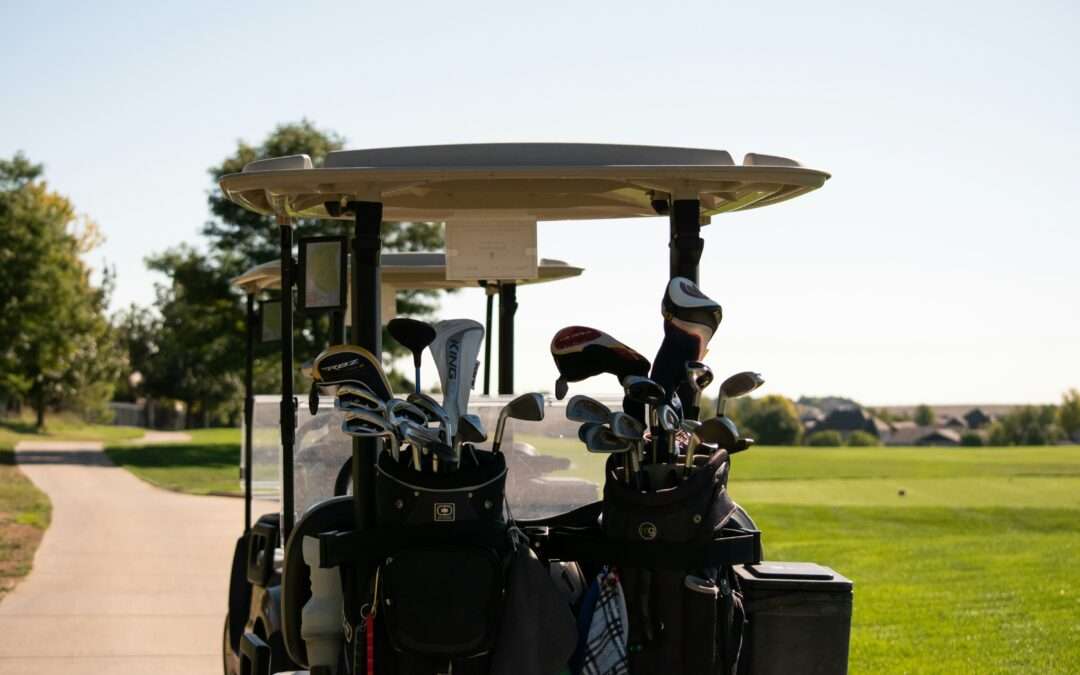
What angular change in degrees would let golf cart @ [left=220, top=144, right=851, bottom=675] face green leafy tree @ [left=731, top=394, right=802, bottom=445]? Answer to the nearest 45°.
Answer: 0° — it already faces it

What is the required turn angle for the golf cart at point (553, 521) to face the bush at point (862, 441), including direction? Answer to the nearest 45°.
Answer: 0° — it already faces it

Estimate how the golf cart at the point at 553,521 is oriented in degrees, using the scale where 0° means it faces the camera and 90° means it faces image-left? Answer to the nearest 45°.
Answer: approximately 180°

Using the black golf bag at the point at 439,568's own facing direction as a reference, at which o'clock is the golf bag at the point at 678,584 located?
The golf bag is roughly at 9 o'clock from the black golf bag.

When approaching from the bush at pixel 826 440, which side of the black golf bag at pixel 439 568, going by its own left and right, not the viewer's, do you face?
back

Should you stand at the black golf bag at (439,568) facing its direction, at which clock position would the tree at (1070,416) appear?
The tree is roughly at 7 o'clock from the black golf bag.

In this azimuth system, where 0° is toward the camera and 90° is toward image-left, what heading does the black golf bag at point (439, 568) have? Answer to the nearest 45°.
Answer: approximately 0°

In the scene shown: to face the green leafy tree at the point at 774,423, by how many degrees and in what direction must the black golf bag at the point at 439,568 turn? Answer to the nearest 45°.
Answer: approximately 180°

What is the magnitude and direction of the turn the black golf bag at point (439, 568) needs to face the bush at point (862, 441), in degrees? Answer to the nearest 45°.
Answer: approximately 180°

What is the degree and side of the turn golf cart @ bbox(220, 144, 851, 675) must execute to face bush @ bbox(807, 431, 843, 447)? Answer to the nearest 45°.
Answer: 0° — it already faces it
